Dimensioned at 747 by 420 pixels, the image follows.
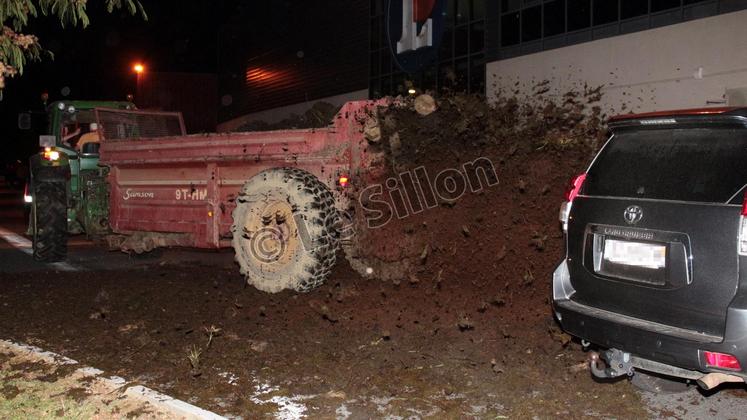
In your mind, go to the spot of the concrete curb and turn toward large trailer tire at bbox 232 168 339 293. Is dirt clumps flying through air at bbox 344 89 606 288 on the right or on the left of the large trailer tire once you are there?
right

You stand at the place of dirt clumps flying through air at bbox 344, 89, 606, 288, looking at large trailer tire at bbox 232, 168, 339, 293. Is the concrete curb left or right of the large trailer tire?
left

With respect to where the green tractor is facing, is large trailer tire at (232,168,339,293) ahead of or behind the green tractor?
behind

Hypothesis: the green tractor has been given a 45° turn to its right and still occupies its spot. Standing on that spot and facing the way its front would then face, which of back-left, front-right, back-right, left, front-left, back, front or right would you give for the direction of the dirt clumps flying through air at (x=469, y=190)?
right

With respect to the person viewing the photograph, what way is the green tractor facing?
facing away from the viewer

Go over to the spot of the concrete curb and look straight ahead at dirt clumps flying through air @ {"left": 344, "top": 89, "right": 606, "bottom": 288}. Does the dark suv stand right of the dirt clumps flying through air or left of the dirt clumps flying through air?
right

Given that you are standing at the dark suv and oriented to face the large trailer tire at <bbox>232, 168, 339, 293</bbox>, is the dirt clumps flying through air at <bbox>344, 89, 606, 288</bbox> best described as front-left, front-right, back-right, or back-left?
front-right

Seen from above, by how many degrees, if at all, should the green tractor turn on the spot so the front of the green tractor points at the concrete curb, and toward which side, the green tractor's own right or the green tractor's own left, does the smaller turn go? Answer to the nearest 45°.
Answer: approximately 180°

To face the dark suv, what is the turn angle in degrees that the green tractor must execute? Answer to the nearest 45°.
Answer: approximately 180°
